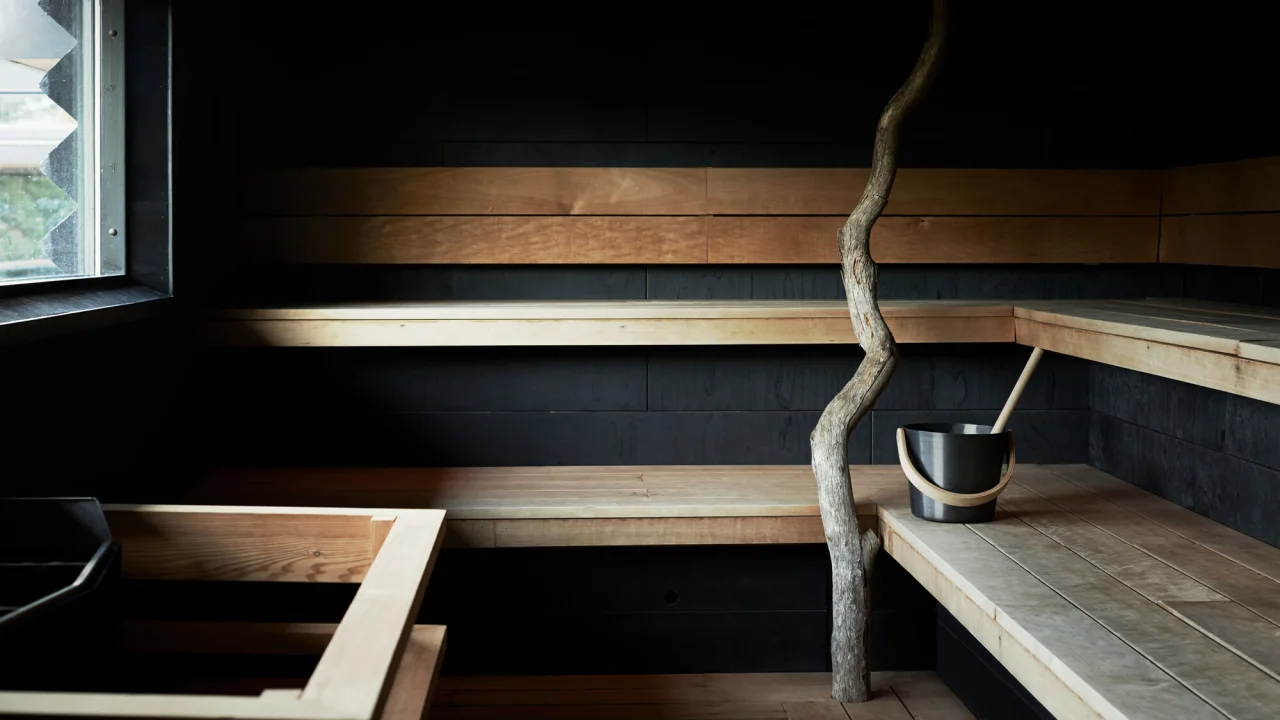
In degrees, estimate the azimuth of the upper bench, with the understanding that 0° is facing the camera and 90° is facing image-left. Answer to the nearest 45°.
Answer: approximately 0°

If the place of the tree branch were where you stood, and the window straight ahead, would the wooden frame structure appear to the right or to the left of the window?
left

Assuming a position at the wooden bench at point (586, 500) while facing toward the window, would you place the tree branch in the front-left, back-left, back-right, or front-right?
back-left

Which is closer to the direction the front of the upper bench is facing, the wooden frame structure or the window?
the wooden frame structure

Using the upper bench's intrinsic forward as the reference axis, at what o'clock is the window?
The window is roughly at 2 o'clock from the upper bench.

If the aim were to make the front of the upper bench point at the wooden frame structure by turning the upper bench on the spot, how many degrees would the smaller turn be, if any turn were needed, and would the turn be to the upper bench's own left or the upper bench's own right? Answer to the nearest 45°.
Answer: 0° — it already faces it
